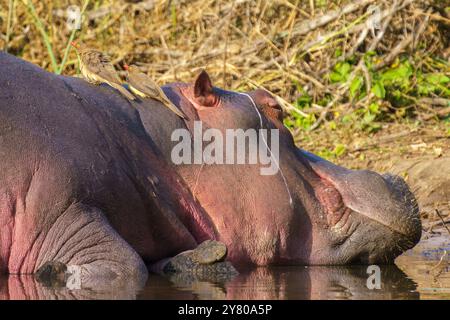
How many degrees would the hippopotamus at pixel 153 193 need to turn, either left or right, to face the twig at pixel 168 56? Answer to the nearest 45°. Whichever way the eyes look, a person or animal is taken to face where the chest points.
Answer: approximately 90° to its left

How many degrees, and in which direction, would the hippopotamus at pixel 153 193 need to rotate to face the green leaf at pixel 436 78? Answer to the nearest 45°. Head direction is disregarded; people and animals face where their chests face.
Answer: approximately 45° to its left

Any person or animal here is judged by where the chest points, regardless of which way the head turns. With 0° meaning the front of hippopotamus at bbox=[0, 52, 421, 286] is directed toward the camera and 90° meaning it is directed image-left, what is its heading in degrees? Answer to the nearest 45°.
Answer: approximately 270°

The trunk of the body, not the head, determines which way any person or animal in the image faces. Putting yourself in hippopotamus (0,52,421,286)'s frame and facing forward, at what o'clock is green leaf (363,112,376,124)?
The green leaf is roughly at 10 o'clock from the hippopotamus.

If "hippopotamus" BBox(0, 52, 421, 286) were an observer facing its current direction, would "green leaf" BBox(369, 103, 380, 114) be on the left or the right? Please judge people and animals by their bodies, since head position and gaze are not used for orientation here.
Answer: on its left

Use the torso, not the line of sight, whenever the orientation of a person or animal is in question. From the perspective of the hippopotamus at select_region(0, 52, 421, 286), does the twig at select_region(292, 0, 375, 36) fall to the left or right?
on its left

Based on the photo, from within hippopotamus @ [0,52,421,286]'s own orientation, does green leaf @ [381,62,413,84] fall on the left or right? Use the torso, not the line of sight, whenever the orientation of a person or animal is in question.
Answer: on its left

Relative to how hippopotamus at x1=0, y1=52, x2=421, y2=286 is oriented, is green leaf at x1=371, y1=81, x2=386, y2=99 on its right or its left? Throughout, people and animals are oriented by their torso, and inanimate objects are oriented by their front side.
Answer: on its left

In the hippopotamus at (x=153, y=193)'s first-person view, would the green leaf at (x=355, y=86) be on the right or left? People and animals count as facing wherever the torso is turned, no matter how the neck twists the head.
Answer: on its left
